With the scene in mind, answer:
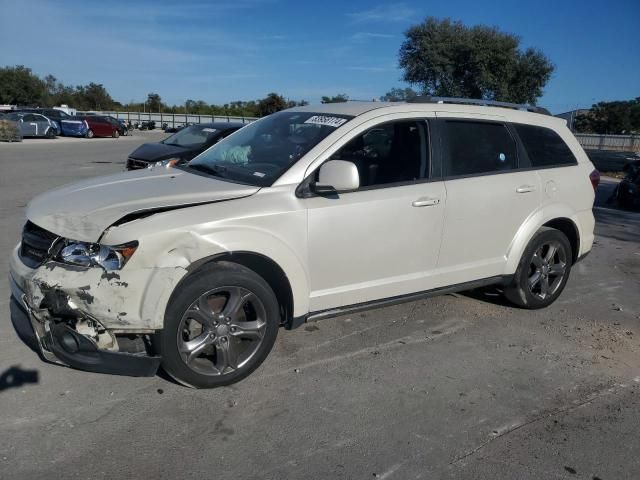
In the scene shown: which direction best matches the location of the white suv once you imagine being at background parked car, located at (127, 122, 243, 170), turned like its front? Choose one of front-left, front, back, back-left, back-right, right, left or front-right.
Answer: front-left

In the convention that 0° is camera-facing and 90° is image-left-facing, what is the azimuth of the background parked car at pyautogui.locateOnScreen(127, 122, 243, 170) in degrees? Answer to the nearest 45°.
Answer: approximately 45°

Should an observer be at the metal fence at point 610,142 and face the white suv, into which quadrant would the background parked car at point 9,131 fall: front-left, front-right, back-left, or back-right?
front-right

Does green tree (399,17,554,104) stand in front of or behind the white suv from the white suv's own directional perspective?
behind

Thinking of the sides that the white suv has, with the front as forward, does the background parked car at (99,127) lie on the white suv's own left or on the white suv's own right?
on the white suv's own right

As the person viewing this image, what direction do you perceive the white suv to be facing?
facing the viewer and to the left of the viewer

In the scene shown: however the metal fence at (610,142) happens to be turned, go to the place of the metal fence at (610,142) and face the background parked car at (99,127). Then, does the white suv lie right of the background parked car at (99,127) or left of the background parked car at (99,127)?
left

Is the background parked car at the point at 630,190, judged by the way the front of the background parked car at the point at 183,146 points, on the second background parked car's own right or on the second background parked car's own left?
on the second background parked car's own left

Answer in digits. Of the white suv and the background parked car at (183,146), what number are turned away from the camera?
0

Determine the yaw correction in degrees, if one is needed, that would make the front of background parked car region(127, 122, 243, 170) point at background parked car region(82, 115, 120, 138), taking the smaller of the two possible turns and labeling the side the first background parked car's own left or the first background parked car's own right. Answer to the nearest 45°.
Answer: approximately 135° to the first background parked car's own right

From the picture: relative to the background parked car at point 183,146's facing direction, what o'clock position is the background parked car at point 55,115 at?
the background parked car at point 55,115 is roughly at 4 o'clock from the background parked car at point 183,146.

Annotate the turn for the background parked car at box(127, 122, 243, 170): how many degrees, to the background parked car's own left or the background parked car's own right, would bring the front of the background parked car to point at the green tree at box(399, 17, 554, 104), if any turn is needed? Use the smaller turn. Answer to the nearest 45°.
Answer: approximately 180°

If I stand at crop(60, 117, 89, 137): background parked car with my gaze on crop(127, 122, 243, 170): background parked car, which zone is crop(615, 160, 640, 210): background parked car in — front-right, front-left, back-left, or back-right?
front-left

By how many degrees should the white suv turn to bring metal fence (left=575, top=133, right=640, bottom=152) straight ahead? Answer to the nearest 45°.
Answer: approximately 180°
